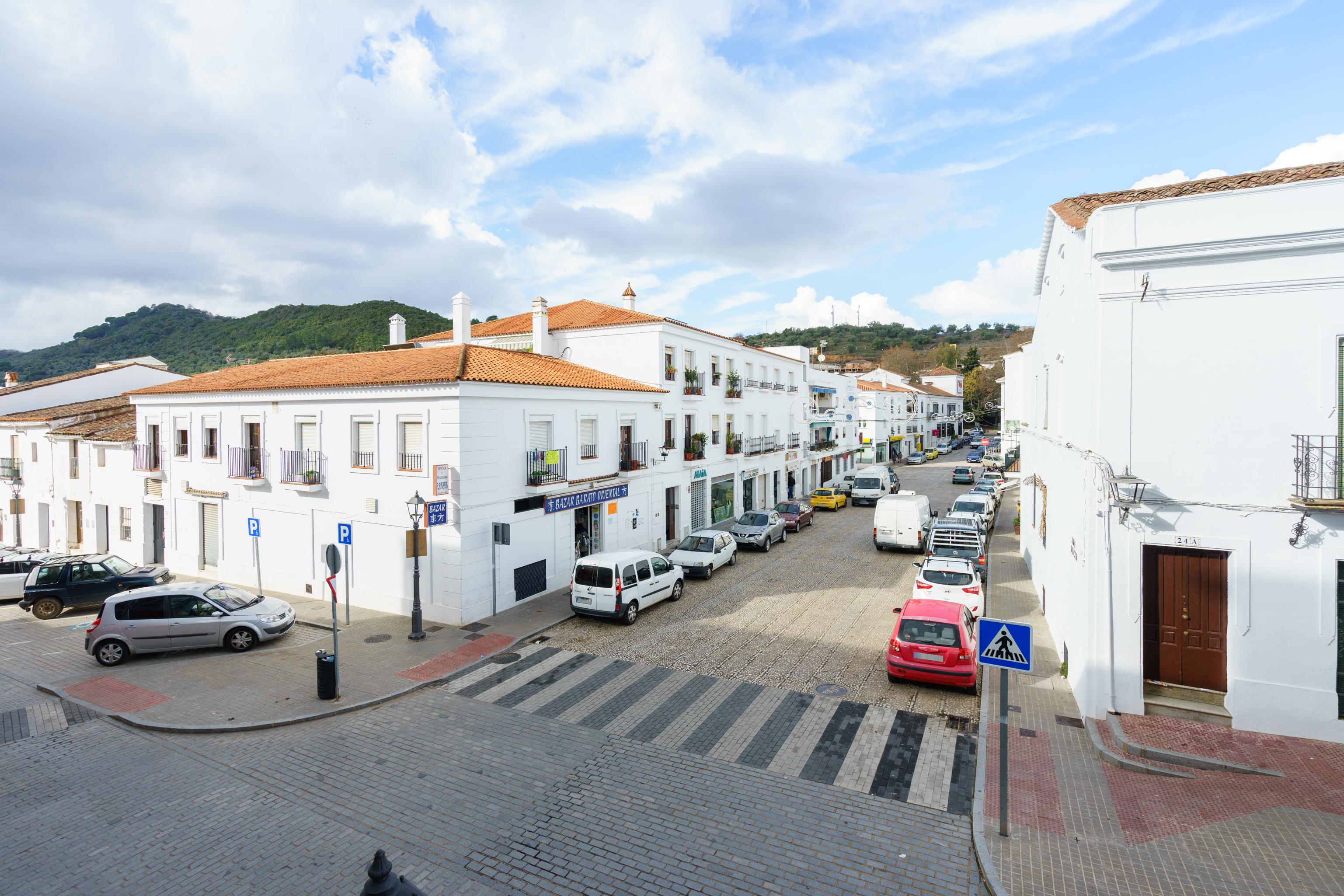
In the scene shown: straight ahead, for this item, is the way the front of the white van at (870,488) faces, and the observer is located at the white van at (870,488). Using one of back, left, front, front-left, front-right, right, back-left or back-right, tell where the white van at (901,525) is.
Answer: front-left

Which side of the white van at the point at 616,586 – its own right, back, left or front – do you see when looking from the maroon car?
front

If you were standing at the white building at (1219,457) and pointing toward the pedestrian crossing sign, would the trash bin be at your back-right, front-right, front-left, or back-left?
front-right

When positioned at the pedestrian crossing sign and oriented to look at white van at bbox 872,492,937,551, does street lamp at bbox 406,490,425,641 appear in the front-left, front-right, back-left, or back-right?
front-left

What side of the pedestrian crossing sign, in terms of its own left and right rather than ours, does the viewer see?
front

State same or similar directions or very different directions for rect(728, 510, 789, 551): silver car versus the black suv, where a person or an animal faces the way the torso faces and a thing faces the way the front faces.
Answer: very different directions
